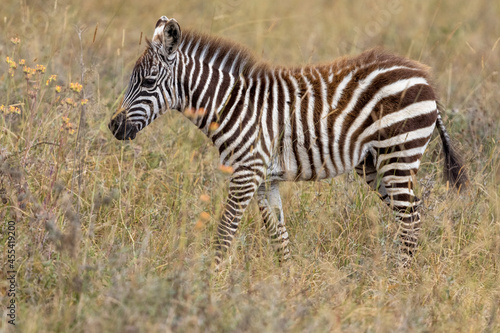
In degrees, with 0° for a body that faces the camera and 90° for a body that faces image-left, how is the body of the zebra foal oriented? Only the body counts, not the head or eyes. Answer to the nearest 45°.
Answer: approximately 90°
